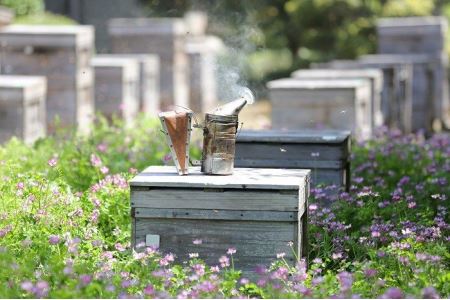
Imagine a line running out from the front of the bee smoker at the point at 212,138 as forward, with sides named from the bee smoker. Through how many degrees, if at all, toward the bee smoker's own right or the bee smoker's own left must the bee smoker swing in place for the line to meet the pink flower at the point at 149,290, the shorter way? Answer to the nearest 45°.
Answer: approximately 90° to the bee smoker's own right

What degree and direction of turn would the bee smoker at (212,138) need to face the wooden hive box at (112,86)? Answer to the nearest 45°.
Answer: approximately 90° to its left

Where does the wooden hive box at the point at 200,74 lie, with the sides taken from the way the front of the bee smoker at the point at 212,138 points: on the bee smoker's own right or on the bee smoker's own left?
on the bee smoker's own left

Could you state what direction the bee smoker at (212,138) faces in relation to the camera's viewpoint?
facing to the right of the viewer

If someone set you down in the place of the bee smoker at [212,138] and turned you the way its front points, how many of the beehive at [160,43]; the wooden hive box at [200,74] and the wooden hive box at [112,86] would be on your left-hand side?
3

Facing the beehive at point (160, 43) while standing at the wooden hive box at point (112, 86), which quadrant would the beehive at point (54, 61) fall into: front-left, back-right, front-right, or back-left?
back-left

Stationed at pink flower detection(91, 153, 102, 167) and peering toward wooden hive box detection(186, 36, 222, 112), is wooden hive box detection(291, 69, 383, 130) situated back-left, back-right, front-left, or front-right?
front-right

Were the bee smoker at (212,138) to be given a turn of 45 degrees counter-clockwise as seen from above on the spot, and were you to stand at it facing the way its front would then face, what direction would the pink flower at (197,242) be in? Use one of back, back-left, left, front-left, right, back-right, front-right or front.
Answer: back-right

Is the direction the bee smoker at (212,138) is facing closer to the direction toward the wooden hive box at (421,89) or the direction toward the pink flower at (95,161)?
the wooden hive box
